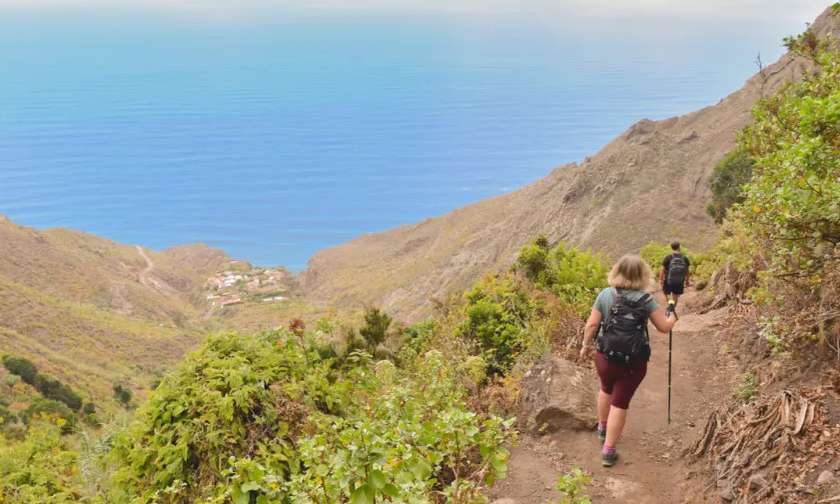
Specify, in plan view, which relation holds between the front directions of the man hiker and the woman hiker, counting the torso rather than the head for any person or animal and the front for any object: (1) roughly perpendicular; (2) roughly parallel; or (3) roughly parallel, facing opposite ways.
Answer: roughly parallel

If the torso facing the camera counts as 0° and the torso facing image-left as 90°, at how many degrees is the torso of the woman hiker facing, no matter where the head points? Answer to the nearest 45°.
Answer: approximately 180°

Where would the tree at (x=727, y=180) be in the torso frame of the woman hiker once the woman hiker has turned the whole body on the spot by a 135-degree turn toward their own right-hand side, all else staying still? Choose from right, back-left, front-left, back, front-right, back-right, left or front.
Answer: back-left

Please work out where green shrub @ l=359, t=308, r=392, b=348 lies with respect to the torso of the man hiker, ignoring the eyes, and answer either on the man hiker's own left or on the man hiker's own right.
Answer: on the man hiker's own left

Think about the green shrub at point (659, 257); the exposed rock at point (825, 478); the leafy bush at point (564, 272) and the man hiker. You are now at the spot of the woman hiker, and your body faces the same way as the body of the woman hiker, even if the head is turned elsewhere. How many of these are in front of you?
3

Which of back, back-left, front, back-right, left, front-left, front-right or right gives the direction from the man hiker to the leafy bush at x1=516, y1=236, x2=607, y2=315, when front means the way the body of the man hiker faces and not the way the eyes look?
left

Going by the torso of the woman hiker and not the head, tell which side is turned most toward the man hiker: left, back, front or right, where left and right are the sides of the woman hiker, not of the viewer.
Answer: front

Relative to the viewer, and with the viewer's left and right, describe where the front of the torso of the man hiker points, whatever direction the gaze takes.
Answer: facing away from the viewer

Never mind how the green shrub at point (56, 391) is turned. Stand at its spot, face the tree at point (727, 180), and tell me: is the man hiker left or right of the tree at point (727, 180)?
right

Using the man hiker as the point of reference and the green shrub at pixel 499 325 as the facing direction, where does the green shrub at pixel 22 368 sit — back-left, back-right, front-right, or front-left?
front-right

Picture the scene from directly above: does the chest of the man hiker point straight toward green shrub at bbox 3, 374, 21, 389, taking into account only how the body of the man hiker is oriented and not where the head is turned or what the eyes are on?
no

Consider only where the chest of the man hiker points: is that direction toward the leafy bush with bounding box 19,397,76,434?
no

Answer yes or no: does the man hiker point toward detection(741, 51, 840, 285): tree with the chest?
no

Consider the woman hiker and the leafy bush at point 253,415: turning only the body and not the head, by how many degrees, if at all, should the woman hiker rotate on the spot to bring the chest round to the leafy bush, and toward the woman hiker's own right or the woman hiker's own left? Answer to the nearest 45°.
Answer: approximately 90° to the woman hiker's own left
